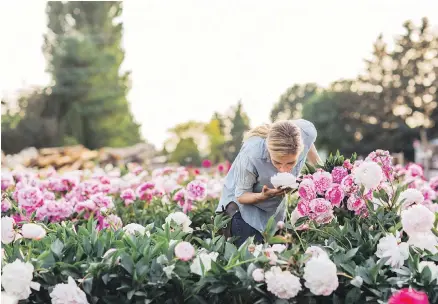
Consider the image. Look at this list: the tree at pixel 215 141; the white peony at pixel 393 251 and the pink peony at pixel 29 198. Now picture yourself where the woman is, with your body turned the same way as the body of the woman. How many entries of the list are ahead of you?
1

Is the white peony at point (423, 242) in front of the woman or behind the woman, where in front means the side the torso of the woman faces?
in front

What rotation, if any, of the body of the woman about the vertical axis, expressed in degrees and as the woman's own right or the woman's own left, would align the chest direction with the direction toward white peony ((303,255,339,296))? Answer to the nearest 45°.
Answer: approximately 45° to the woman's own right

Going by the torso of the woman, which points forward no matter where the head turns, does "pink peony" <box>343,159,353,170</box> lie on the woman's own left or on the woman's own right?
on the woman's own left

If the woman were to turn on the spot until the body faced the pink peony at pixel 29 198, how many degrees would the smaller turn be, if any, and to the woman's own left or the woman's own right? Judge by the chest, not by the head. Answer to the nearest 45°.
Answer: approximately 135° to the woman's own right

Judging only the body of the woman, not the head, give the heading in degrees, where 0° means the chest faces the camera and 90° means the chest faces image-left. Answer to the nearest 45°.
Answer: approximately 315°

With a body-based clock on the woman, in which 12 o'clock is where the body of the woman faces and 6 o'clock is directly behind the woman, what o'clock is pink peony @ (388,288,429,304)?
The pink peony is roughly at 1 o'clock from the woman.

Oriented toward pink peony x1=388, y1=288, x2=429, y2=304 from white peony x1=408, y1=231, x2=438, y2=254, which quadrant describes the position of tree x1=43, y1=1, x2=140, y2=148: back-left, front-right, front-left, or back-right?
back-right

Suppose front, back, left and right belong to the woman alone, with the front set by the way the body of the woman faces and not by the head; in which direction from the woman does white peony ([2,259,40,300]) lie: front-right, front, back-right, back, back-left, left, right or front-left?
right
